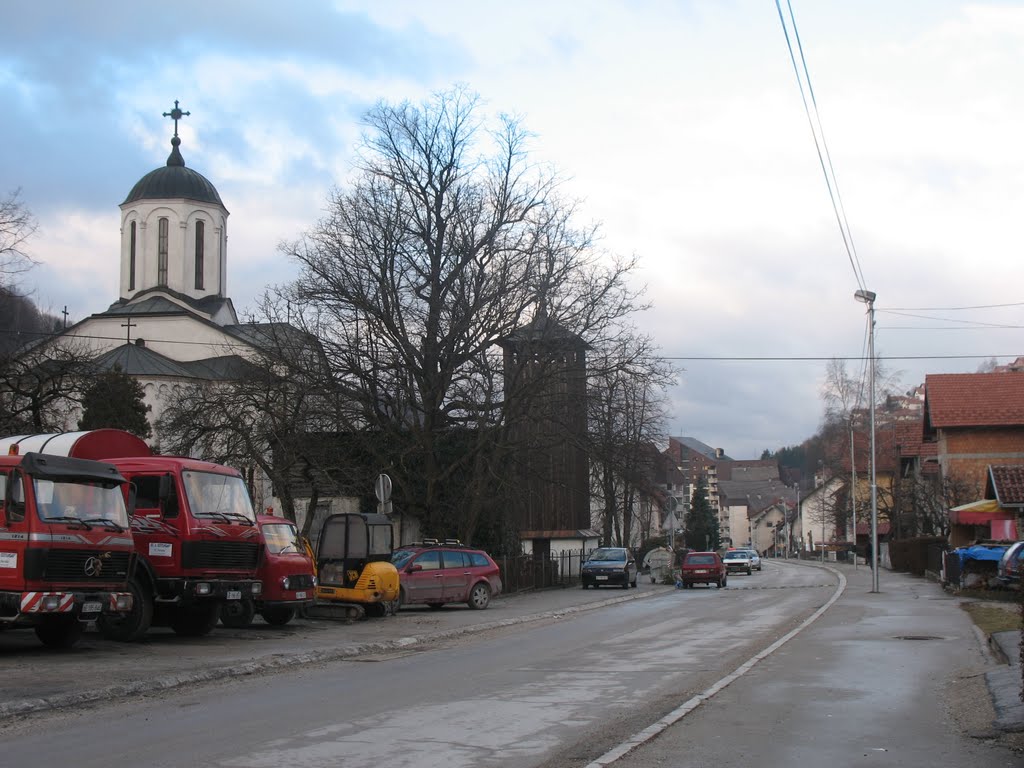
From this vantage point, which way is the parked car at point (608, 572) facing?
toward the camera

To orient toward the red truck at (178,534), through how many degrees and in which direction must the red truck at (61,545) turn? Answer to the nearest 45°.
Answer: approximately 90° to its left

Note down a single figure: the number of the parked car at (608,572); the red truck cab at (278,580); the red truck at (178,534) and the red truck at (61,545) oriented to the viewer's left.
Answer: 0

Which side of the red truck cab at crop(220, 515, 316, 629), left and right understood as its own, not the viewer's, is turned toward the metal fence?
left

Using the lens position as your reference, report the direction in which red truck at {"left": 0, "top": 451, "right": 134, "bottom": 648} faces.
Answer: facing the viewer and to the right of the viewer

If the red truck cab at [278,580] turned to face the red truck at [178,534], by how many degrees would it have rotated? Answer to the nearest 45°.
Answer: approximately 90° to its right

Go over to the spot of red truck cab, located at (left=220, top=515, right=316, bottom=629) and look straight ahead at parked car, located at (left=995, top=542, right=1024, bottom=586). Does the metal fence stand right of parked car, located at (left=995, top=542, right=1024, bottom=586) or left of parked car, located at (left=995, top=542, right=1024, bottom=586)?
left

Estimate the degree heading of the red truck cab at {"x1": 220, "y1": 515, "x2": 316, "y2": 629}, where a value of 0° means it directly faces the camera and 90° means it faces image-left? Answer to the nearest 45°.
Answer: approximately 315°

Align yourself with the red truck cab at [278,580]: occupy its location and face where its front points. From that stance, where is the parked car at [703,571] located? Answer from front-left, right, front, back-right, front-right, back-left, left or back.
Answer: left

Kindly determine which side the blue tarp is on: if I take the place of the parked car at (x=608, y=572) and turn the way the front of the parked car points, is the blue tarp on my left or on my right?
on my left

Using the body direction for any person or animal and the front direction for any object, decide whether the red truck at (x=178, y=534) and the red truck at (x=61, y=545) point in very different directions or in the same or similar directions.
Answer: same or similar directions

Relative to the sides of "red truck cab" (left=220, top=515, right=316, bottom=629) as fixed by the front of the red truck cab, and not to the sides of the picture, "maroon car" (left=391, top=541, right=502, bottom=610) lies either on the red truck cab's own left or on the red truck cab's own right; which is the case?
on the red truck cab's own left

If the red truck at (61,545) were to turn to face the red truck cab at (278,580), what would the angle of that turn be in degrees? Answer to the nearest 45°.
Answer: approximately 90° to its left

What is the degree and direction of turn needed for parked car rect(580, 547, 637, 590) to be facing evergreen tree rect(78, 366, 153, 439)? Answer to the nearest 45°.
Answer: approximately 90° to its right

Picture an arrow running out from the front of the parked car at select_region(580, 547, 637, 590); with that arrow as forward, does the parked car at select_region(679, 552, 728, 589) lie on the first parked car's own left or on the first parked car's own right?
on the first parked car's own left

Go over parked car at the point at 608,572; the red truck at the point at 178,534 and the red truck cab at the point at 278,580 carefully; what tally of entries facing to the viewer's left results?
0

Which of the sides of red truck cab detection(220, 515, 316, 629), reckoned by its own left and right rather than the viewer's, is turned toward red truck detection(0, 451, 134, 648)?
right

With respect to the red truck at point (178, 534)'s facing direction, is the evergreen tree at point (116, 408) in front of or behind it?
behind

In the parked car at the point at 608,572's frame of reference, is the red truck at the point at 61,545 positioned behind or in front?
in front
